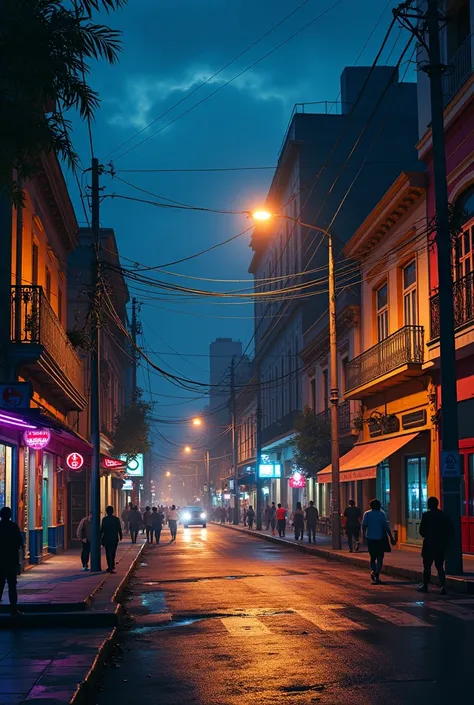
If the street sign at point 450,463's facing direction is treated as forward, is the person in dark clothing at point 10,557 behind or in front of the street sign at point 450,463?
in front

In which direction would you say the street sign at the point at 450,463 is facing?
toward the camera

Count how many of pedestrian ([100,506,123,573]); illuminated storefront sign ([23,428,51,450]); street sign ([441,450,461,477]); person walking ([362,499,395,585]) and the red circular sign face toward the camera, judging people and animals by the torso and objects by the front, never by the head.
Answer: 3

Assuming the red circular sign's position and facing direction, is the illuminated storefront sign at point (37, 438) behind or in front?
in front

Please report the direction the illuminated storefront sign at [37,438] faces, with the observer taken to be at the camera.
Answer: facing the viewer

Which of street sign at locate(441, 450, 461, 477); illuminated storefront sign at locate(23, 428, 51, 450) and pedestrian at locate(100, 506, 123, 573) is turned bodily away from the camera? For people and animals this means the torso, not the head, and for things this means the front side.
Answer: the pedestrian

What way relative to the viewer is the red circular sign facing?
toward the camera

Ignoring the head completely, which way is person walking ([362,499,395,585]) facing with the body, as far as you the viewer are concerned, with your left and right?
facing away from the viewer

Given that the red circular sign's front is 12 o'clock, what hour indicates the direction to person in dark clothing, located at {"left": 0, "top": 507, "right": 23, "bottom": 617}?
The person in dark clothing is roughly at 12 o'clock from the red circular sign.

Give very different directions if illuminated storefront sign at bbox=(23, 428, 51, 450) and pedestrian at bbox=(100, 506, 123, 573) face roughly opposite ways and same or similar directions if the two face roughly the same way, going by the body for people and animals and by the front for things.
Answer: very different directions

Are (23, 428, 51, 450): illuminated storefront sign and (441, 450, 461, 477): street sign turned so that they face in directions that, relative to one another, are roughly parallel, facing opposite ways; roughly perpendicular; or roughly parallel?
roughly parallel

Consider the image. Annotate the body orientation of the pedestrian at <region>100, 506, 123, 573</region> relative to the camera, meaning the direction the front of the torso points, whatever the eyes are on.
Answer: away from the camera

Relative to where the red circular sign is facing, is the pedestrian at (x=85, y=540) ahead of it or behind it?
ahead

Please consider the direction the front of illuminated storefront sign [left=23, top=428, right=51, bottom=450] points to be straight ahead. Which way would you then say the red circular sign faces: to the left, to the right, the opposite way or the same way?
the same way
